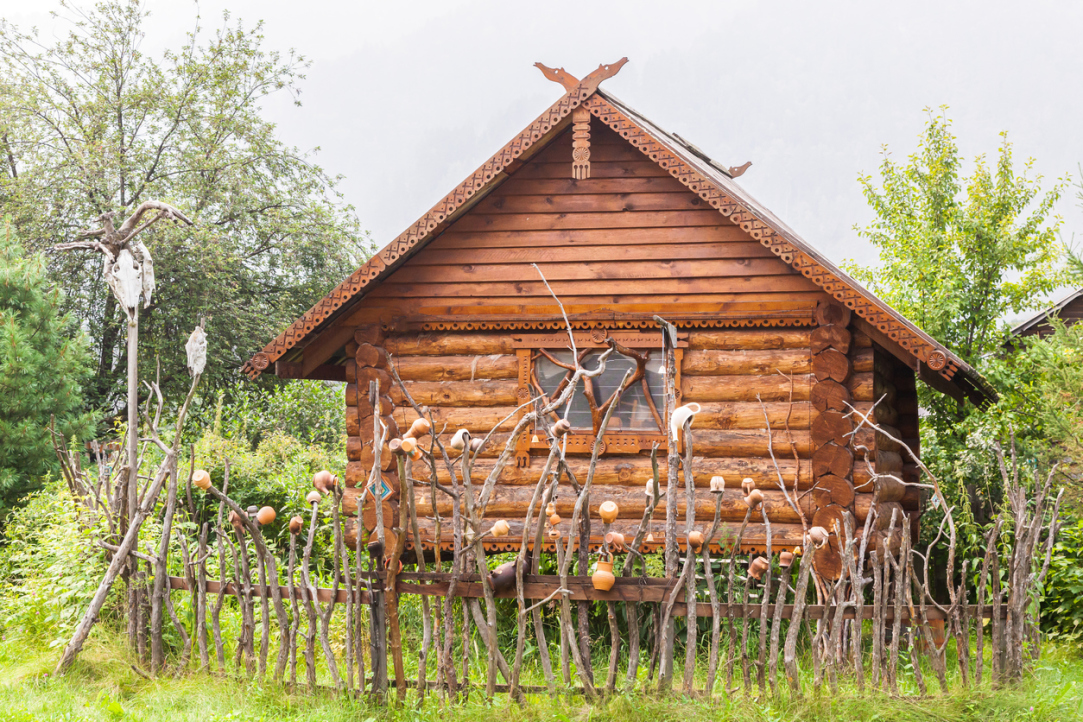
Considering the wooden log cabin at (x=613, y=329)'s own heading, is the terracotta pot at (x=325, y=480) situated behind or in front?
in front

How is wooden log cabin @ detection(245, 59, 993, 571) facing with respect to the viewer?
toward the camera

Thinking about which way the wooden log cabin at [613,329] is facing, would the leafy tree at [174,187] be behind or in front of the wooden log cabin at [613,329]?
behind

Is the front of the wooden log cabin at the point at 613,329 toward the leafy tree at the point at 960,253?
no

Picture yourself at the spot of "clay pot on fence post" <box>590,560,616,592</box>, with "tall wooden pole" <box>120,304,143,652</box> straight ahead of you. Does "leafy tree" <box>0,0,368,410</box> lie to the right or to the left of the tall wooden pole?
right

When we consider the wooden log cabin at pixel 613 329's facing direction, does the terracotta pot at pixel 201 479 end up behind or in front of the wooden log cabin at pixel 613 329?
in front

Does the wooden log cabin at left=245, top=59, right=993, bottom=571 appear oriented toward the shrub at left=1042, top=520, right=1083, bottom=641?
no

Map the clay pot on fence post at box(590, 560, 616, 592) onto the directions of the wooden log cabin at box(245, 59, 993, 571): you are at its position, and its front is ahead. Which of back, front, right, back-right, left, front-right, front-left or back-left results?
front

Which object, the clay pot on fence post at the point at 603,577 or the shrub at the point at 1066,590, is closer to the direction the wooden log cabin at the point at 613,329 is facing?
the clay pot on fence post

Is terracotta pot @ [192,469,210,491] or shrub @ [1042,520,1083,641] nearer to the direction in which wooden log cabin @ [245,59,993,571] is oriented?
the terracotta pot

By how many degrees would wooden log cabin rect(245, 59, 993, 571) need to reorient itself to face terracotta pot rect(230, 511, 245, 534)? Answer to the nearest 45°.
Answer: approximately 45° to its right
